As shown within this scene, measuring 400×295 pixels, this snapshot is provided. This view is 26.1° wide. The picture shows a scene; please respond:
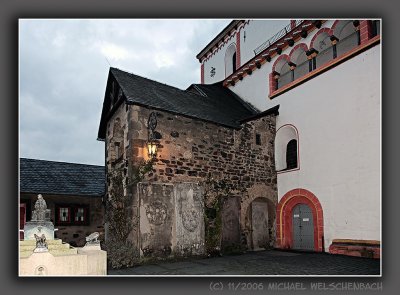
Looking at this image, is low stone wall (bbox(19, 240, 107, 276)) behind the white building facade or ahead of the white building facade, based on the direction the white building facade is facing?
ahead

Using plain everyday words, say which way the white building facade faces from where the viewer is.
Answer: facing the viewer and to the left of the viewer

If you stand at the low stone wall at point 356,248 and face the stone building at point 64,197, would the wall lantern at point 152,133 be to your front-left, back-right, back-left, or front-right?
front-left

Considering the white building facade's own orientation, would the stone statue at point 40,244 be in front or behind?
in front

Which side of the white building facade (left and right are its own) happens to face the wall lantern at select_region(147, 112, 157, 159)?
front

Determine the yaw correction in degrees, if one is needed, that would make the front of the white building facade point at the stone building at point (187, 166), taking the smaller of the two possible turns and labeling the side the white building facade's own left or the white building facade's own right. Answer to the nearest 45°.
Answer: approximately 45° to the white building facade's own right

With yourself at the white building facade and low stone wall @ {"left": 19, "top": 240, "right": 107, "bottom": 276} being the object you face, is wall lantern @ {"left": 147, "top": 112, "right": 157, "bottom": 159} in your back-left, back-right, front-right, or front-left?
front-right

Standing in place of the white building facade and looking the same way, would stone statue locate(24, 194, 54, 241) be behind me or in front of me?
in front

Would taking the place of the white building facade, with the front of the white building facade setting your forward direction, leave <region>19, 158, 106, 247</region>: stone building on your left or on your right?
on your right
